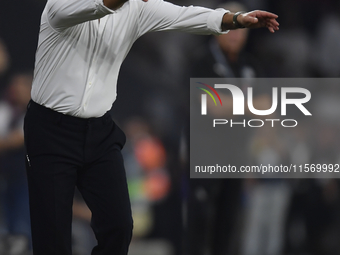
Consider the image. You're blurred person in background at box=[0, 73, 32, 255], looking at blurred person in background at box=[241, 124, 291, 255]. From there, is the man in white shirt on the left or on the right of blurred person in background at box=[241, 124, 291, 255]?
right

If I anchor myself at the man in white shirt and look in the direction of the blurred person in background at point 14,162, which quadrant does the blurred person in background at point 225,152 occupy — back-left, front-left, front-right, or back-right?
front-right

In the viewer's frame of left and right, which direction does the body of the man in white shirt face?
facing the viewer and to the right of the viewer

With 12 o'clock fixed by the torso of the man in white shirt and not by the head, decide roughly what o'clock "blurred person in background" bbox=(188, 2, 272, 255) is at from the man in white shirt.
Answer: The blurred person in background is roughly at 7 o'clock from the man in white shirt.

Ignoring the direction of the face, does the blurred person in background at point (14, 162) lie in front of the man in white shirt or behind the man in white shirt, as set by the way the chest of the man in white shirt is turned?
behind
